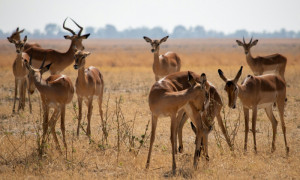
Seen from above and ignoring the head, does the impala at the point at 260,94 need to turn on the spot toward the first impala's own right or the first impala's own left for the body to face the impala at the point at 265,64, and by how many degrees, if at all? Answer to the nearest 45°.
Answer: approximately 135° to the first impala's own right

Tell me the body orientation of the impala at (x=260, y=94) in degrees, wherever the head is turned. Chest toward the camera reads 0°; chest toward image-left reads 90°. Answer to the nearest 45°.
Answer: approximately 45°

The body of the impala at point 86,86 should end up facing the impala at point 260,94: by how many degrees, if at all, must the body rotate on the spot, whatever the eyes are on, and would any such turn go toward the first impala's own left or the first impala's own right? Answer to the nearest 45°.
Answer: approximately 90° to the first impala's own left

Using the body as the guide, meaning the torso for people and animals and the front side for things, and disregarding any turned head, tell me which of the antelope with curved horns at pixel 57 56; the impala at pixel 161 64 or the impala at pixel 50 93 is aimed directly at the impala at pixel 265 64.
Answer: the antelope with curved horns

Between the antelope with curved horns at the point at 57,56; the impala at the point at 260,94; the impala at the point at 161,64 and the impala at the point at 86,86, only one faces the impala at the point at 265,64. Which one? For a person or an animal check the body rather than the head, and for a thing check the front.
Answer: the antelope with curved horns

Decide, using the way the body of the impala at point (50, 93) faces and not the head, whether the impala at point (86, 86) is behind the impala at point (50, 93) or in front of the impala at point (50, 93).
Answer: behind

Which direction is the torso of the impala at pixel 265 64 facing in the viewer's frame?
to the viewer's left

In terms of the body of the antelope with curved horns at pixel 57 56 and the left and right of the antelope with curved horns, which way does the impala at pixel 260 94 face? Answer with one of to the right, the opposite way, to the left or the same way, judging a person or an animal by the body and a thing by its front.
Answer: the opposite way

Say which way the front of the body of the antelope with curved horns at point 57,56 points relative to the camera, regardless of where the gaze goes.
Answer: to the viewer's right

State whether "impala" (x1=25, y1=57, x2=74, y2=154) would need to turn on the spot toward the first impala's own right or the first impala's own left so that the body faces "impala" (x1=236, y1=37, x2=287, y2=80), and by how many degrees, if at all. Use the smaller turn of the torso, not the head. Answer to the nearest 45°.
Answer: approximately 180°

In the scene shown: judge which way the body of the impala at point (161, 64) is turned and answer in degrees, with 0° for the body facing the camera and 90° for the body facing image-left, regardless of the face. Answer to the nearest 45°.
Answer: approximately 45°

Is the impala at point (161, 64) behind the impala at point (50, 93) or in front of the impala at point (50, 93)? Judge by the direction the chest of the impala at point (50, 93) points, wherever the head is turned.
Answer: behind

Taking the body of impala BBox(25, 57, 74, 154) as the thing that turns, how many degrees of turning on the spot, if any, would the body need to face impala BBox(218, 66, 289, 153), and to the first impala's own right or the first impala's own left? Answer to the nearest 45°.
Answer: approximately 135° to the first impala's own left

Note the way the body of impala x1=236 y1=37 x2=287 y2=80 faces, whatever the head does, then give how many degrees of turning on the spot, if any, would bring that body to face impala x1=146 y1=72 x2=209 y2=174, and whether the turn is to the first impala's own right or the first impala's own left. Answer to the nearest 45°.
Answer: approximately 90° to the first impala's own left

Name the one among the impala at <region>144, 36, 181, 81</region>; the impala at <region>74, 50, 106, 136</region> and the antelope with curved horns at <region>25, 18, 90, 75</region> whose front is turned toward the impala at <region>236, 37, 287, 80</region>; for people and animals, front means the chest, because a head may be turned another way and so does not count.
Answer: the antelope with curved horns
